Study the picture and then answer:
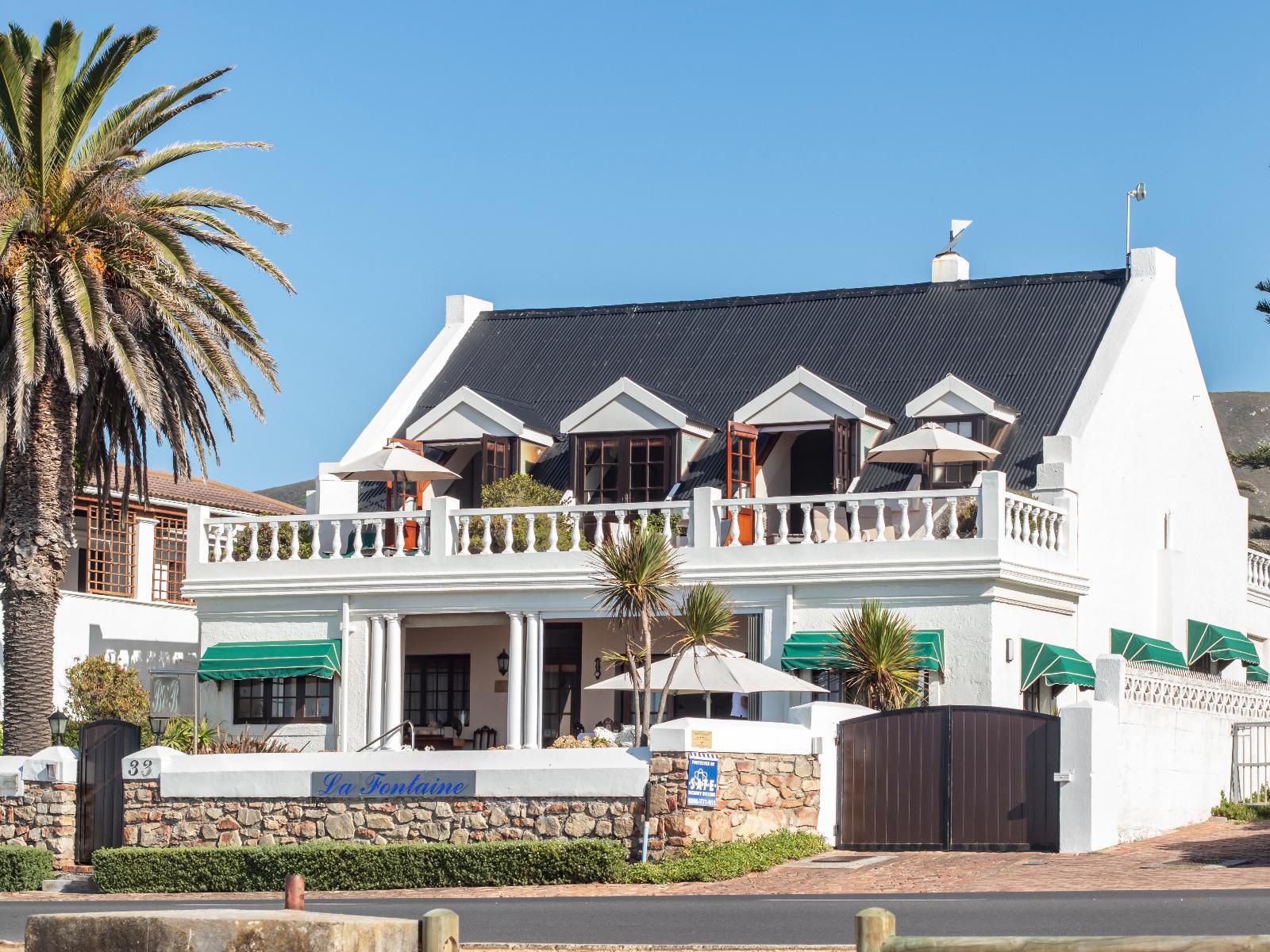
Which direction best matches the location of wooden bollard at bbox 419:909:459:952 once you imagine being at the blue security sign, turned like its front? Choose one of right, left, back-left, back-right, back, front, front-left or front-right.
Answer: front

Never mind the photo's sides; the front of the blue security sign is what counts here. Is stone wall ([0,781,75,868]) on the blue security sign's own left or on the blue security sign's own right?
on the blue security sign's own right

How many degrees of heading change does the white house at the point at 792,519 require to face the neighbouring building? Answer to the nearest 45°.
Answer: approximately 90° to its right

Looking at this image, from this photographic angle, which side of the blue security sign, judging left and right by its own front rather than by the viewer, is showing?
front

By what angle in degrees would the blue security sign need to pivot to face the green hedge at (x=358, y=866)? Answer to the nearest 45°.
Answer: approximately 90° to its right

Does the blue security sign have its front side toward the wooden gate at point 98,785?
no

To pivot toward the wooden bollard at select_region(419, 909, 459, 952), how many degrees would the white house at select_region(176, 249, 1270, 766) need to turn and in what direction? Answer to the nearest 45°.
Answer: approximately 45° to its left

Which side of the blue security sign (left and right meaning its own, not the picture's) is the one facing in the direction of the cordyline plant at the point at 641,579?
back

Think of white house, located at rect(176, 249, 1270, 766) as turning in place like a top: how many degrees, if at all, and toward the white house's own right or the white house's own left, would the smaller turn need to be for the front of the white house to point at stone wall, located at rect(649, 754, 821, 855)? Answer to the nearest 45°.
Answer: approximately 45° to the white house's own left

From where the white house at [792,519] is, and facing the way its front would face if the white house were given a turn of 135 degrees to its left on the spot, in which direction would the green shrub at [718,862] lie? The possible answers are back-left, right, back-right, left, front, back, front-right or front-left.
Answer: right

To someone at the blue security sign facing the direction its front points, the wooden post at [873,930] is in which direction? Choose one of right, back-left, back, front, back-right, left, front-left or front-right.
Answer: front

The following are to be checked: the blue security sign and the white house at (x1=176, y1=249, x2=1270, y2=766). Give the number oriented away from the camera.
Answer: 0

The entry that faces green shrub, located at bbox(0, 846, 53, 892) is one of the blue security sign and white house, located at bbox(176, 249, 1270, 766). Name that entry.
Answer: the white house

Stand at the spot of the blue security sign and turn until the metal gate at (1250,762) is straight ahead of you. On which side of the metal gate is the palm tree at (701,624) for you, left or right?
left

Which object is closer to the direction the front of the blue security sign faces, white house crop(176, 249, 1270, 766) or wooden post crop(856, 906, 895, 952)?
the wooden post

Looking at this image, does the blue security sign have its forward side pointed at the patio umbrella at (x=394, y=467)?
no

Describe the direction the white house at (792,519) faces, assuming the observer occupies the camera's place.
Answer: facing the viewer and to the left of the viewer
